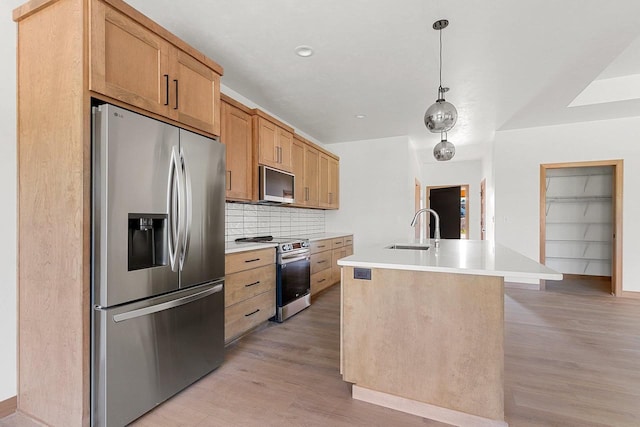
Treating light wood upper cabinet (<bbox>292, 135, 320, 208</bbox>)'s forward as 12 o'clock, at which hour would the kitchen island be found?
The kitchen island is roughly at 1 o'clock from the light wood upper cabinet.

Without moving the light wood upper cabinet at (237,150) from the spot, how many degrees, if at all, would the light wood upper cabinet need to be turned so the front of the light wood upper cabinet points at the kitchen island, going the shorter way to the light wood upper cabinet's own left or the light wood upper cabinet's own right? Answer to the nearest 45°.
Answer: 0° — it already faces it

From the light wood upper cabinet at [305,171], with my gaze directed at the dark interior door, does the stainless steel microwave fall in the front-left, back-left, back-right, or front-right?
back-right

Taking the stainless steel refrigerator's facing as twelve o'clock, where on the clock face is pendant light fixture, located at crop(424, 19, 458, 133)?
The pendant light fixture is roughly at 11 o'clock from the stainless steel refrigerator.

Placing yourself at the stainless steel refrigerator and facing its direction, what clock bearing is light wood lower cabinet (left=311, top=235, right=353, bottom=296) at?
The light wood lower cabinet is roughly at 9 o'clock from the stainless steel refrigerator.

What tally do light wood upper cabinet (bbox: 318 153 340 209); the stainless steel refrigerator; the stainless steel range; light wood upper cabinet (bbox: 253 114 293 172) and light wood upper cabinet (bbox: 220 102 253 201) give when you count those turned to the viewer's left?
0

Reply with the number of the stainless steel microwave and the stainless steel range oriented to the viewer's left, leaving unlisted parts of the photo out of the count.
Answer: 0

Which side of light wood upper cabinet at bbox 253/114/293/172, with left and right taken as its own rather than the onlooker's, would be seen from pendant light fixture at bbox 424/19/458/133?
front

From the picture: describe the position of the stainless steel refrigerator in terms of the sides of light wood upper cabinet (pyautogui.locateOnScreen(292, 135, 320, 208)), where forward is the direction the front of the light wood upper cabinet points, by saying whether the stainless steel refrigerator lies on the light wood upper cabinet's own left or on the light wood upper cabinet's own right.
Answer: on the light wood upper cabinet's own right

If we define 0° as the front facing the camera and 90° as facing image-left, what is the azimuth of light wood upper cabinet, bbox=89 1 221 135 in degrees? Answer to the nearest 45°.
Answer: approximately 315°

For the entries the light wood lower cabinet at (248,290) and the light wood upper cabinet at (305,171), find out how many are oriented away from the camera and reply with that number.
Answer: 0

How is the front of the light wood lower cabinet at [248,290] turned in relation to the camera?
facing the viewer and to the right of the viewer

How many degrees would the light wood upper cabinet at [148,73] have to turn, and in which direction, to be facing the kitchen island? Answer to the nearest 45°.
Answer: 0° — it already faces it

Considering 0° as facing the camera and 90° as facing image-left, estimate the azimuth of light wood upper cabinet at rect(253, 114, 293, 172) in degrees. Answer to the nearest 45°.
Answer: approximately 315°

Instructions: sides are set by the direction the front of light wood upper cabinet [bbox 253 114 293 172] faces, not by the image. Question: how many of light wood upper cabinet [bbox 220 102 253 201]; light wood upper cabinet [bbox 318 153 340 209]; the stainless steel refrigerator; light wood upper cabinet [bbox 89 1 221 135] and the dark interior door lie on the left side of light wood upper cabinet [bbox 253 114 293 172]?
2

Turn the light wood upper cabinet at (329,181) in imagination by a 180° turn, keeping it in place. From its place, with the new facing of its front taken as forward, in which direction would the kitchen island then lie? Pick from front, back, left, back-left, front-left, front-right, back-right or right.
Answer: back-left

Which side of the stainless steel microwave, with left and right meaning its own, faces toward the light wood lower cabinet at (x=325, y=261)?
left

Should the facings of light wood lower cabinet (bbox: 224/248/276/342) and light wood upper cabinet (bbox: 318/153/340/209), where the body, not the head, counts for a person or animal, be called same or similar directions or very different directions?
same or similar directions

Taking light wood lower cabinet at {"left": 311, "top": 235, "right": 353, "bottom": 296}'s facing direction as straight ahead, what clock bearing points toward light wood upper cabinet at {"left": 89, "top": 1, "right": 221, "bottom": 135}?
The light wood upper cabinet is roughly at 2 o'clock from the light wood lower cabinet.

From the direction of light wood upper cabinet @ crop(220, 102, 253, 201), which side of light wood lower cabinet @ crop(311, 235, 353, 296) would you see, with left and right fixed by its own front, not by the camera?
right
